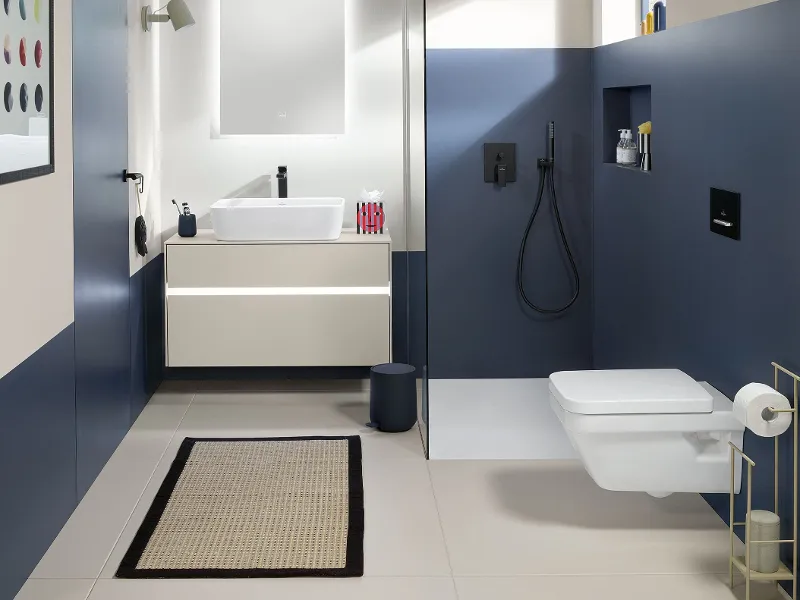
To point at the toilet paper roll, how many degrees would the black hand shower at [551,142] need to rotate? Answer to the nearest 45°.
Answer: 0° — it already faces it

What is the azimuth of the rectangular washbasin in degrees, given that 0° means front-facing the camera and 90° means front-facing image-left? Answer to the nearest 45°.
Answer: approximately 0°

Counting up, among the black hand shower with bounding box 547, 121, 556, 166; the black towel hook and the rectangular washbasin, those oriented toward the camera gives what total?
2

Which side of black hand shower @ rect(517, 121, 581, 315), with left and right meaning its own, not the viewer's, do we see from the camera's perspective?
front

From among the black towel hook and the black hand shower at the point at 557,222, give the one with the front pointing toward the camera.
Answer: the black hand shower

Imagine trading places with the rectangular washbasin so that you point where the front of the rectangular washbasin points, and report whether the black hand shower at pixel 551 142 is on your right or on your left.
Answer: on your left

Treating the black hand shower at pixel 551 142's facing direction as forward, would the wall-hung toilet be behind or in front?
in front

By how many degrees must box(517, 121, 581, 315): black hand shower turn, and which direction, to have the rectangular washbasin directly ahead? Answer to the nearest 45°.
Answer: approximately 45° to its right

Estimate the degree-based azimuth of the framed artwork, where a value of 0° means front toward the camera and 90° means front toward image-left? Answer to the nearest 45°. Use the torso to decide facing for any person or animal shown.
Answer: approximately 315°

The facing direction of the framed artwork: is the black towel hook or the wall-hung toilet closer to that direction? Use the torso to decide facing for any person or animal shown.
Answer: the wall-hung toilet

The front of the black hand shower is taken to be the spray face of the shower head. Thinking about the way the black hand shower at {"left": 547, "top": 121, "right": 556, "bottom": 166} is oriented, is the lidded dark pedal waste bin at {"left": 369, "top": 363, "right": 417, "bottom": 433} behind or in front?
in front

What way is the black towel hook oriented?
to the viewer's right

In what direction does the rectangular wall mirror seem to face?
toward the camera
